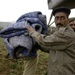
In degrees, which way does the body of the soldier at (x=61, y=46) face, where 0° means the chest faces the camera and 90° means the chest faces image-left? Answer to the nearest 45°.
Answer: approximately 90°
